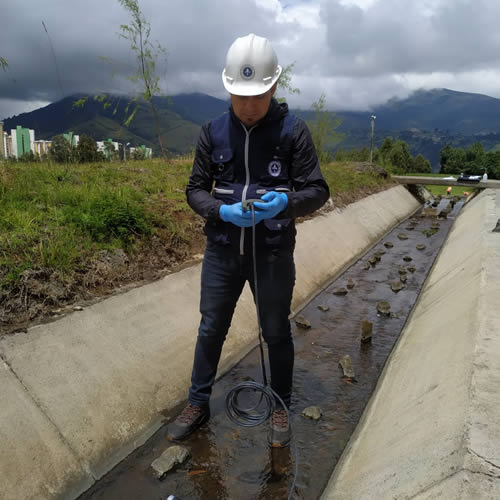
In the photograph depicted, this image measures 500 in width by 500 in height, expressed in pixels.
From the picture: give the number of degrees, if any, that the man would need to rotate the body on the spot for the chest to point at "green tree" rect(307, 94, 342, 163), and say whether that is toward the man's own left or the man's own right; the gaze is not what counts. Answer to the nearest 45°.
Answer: approximately 180°

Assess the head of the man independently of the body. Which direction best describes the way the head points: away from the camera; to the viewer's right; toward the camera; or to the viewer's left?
toward the camera

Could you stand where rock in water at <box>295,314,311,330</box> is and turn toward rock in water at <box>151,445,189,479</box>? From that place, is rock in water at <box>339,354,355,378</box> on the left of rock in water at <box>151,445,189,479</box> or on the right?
left

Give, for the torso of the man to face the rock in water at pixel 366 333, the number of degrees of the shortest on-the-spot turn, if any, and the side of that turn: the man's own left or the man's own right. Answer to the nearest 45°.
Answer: approximately 135° to the man's own left

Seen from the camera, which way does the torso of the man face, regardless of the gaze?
toward the camera

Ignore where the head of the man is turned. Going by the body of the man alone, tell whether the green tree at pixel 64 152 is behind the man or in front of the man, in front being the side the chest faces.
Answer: behind

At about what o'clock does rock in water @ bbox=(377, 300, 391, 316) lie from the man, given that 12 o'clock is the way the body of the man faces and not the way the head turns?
The rock in water is roughly at 7 o'clock from the man.

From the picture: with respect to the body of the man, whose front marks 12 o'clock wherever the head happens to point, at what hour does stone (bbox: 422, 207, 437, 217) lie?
The stone is roughly at 7 o'clock from the man.

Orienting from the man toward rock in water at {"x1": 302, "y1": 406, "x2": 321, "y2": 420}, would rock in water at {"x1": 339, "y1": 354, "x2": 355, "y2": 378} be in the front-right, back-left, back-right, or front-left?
front-left
